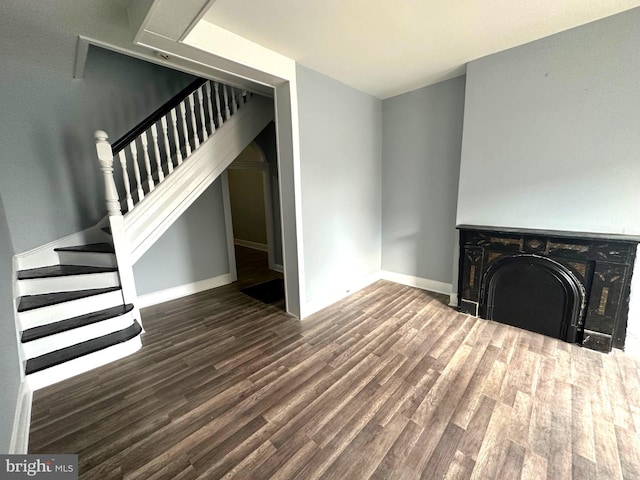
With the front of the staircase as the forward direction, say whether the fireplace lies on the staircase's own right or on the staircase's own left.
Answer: on the staircase's own left

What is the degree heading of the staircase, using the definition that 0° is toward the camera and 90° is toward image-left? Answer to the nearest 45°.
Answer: approximately 0°
